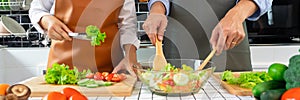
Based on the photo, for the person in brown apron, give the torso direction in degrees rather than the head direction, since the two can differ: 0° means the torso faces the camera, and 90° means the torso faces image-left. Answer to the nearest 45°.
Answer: approximately 0°

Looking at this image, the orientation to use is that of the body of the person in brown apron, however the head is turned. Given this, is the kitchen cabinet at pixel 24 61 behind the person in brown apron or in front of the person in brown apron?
behind

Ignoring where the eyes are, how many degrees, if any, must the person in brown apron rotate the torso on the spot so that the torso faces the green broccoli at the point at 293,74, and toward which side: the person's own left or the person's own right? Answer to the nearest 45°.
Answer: approximately 45° to the person's own left

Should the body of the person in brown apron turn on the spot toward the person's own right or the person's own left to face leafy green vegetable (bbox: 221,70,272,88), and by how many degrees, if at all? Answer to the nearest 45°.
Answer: approximately 45° to the person's own left

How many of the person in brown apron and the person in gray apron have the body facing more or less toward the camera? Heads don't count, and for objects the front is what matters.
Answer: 2

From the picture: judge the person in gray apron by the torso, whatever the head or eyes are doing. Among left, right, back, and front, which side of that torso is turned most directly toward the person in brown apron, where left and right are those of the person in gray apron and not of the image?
right

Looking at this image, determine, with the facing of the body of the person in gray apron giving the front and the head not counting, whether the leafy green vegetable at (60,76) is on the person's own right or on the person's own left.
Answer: on the person's own right
